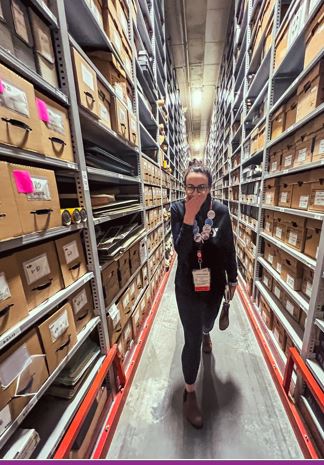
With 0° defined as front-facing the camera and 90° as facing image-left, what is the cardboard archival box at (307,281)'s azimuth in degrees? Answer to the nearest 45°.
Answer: approximately 45°

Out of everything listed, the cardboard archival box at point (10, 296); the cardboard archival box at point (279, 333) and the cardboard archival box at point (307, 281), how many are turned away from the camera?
0

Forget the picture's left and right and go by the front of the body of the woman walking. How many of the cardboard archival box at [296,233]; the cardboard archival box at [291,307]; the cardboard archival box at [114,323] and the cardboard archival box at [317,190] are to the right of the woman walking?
1

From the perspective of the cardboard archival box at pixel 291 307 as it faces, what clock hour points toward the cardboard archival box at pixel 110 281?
the cardboard archival box at pixel 110 281 is roughly at 12 o'clock from the cardboard archival box at pixel 291 307.

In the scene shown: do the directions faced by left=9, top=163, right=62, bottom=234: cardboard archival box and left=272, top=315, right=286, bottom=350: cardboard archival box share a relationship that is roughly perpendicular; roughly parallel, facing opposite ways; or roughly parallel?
roughly parallel, facing opposite ways

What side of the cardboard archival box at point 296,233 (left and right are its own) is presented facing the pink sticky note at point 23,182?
front

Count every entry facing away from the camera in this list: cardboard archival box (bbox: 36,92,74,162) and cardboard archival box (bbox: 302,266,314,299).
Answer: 0

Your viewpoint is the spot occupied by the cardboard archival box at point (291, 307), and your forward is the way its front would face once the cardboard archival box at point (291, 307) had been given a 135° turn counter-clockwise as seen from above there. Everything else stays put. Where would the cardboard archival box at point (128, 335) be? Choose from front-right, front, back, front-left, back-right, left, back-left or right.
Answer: back-right

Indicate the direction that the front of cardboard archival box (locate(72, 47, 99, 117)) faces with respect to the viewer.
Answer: facing the viewer and to the right of the viewer

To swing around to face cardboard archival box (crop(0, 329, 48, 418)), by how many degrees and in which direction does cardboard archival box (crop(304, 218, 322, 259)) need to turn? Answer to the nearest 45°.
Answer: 0° — it already faces it

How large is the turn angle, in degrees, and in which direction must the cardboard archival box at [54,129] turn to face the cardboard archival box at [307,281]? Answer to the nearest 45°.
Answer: approximately 45° to its left

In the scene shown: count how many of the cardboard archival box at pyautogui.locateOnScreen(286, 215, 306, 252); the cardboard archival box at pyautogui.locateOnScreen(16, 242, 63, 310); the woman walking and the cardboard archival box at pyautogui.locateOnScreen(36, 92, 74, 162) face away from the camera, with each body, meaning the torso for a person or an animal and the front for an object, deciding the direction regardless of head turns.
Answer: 0
